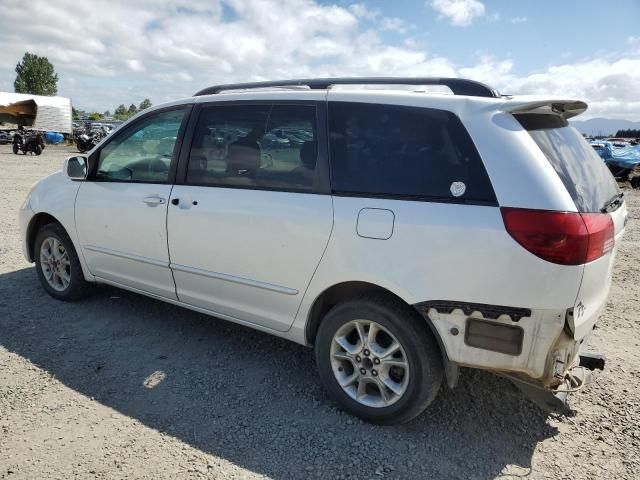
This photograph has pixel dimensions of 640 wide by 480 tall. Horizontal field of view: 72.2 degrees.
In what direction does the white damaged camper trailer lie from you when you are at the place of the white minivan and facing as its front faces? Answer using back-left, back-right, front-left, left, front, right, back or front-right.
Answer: front

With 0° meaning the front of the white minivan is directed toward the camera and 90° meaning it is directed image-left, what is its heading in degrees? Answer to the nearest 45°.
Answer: approximately 135°
